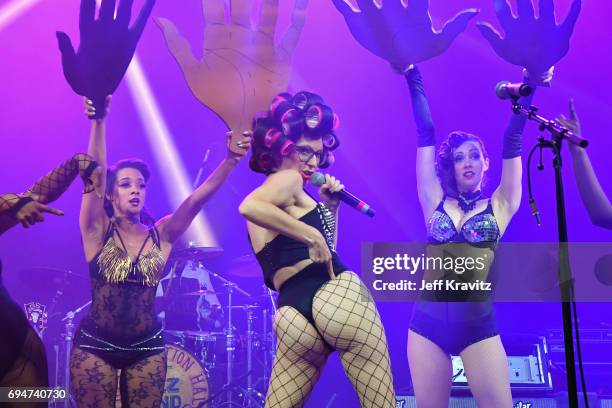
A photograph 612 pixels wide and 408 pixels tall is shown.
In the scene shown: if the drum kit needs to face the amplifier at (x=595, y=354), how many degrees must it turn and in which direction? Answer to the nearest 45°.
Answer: approximately 90° to its left

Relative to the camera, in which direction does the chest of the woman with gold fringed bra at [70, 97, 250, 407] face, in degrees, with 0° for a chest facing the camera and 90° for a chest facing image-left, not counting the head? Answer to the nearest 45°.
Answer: approximately 0°

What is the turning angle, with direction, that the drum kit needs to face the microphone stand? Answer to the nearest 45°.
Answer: approximately 45° to its left

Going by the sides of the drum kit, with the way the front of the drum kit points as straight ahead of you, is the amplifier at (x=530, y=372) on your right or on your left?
on your left
